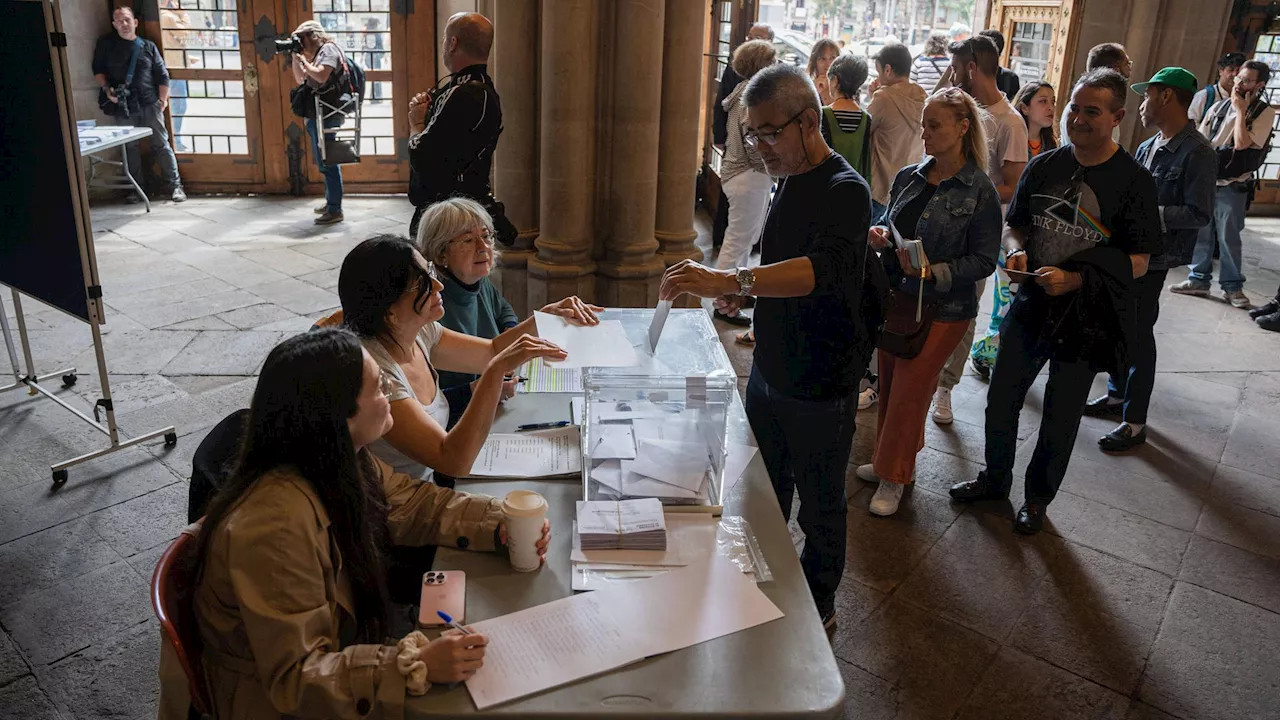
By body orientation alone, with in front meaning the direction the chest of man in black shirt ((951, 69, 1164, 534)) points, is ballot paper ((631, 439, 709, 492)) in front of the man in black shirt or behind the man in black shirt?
in front

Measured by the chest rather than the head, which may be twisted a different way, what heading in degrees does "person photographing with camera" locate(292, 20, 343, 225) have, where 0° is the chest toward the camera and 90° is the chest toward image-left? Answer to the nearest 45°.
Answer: approximately 90°

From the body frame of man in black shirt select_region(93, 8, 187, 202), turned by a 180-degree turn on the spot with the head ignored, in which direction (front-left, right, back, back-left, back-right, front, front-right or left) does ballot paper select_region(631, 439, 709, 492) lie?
back

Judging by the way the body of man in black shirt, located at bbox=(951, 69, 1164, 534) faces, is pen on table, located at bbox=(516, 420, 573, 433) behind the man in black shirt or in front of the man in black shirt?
in front

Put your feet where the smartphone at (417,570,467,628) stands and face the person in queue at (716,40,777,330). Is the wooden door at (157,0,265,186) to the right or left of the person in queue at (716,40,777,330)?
left

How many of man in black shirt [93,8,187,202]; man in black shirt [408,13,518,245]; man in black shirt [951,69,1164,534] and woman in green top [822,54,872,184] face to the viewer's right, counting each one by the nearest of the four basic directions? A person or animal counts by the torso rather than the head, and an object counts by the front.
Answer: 0

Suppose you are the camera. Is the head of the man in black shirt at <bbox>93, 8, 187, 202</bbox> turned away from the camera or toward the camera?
toward the camera

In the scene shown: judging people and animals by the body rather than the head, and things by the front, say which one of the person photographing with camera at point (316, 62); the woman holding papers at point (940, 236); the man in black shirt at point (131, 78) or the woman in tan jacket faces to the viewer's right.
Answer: the woman in tan jacket

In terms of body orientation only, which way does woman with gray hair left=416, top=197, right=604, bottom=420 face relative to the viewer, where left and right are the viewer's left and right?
facing the viewer and to the right of the viewer

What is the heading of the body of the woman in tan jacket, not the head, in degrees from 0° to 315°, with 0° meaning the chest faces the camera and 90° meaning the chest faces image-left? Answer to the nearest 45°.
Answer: approximately 270°

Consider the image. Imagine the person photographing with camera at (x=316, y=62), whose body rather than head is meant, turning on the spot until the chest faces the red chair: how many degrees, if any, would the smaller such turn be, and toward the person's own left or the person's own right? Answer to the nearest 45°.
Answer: approximately 90° to the person's own left

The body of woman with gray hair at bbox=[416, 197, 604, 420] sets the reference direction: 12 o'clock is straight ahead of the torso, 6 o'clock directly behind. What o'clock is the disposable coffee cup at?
The disposable coffee cup is roughly at 1 o'clock from the woman with gray hair.

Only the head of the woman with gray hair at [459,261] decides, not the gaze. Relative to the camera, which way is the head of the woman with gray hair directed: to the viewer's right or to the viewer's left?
to the viewer's right

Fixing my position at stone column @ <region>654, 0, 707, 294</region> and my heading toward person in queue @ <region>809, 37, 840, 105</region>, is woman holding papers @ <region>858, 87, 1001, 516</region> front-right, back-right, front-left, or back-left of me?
back-right

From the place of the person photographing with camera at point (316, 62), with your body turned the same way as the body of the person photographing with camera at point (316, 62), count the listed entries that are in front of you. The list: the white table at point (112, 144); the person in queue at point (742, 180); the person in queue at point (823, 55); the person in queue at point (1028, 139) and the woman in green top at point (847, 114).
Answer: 1
